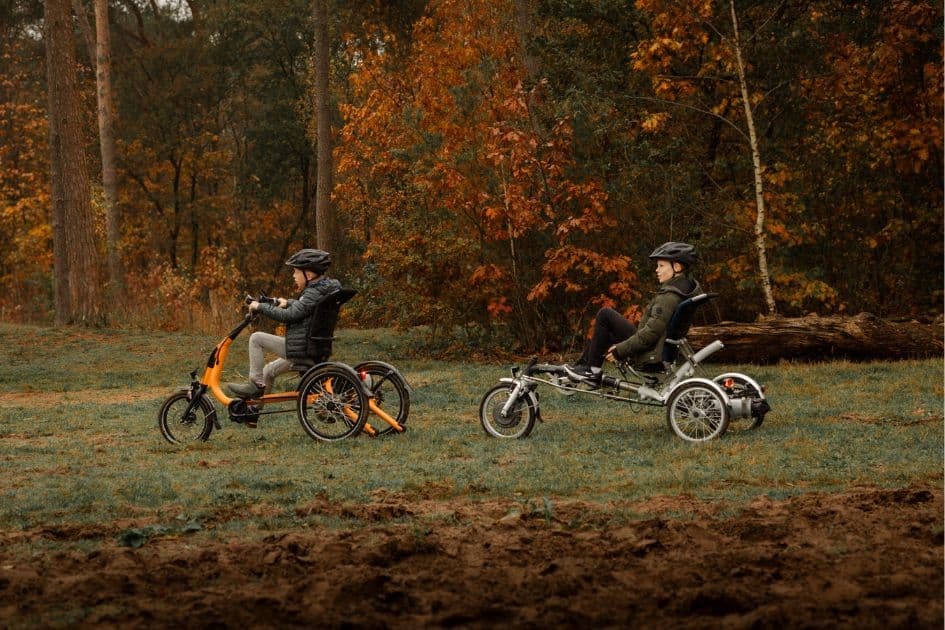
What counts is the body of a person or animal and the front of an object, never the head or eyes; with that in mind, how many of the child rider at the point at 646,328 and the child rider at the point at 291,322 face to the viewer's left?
2

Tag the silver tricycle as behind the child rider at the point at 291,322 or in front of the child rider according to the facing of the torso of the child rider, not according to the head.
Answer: behind

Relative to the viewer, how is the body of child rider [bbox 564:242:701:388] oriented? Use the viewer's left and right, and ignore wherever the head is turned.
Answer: facing to the left of the viewer

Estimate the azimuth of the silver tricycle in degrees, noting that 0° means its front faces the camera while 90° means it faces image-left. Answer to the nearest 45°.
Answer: approximately 90°

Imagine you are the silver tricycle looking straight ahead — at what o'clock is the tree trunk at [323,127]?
The tree trunk is roughly at 2 o'clock from the silver tricycle.

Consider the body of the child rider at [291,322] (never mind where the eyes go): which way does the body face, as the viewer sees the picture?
to the viewer's left

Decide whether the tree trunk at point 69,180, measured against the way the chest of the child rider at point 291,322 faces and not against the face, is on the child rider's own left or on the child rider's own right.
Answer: on the child rider's own right

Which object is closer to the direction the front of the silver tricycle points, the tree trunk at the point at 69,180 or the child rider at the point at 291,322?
the child rider

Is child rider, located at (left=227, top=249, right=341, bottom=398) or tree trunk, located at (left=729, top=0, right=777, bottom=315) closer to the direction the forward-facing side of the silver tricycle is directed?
the child rider

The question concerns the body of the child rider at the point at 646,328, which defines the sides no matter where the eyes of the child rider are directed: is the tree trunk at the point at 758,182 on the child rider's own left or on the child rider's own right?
on the child rider's own right
